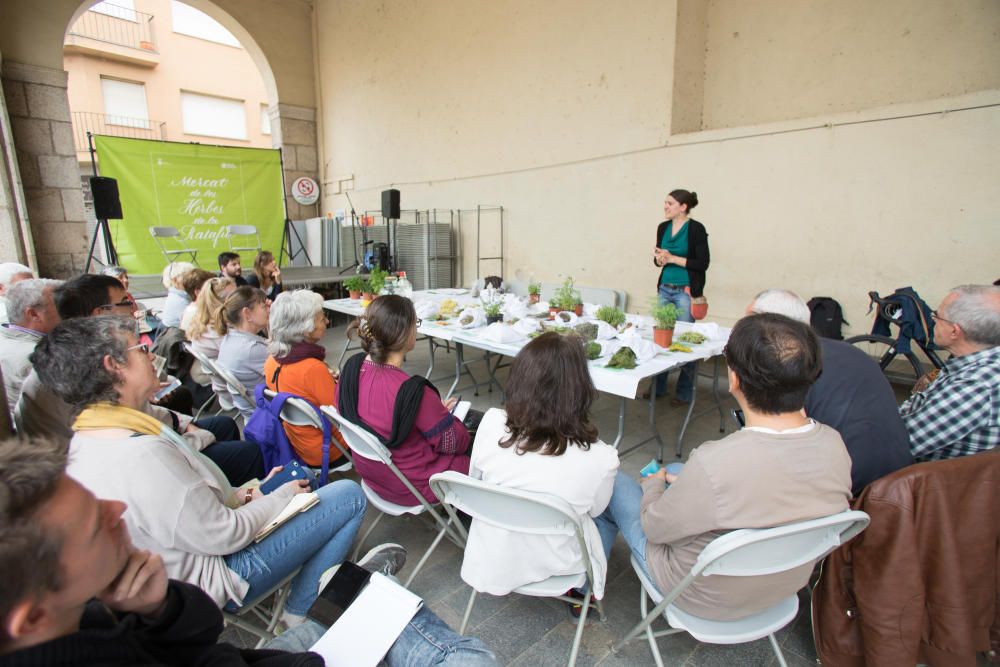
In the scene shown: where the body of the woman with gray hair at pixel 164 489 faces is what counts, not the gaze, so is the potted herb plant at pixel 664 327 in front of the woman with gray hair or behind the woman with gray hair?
in front

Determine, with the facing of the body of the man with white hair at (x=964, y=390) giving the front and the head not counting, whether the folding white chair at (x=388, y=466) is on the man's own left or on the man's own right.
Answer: on the man's own left

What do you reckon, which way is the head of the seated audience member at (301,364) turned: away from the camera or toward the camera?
away from the camera

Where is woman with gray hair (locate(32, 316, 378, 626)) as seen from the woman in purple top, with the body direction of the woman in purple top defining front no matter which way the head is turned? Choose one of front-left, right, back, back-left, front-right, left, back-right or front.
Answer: back

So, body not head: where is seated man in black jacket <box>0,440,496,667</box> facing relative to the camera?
to the viewer's right

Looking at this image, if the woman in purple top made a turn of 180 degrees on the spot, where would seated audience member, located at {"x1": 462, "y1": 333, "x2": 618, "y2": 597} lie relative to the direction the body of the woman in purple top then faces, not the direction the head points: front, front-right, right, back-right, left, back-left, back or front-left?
left

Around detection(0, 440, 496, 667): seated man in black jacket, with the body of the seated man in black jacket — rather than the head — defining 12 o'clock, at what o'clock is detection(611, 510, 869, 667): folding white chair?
The folding white chair is roughly at 12 o'clock from the seated man in black jacket.

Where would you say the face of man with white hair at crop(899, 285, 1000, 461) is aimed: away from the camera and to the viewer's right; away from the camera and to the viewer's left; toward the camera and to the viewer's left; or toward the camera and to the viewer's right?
away from the camera and to the viewer's left

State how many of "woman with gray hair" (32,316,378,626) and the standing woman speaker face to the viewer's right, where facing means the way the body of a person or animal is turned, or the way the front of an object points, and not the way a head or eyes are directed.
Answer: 1

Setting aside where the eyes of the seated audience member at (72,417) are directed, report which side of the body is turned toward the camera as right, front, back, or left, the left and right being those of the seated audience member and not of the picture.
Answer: right

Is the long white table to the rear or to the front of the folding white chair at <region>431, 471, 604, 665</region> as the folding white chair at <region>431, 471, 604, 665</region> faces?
to the front

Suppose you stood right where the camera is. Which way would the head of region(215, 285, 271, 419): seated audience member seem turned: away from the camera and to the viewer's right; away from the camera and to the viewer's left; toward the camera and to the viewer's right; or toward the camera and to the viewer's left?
away from the camera and to the viewer's right

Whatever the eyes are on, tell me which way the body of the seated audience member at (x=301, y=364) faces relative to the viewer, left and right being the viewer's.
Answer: facing away from the viewer and to the right of the viewer

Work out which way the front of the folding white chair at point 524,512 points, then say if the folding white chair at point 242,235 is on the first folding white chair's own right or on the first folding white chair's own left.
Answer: on the first folding white chair's own left

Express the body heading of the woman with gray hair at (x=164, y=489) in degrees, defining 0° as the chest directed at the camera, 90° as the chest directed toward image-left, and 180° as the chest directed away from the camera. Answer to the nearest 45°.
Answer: approximately 270°
